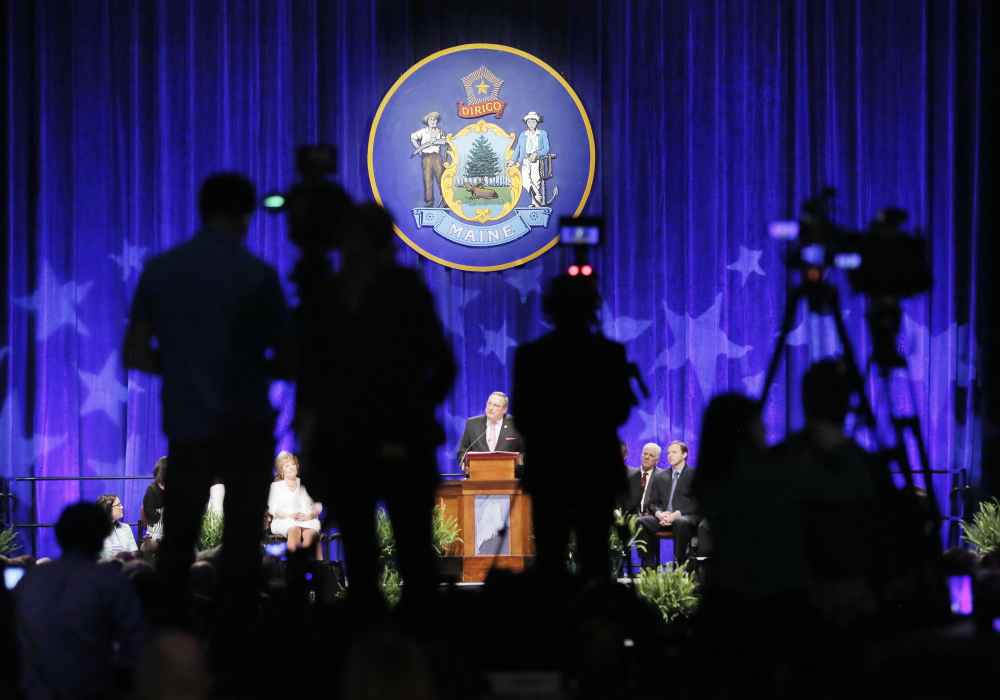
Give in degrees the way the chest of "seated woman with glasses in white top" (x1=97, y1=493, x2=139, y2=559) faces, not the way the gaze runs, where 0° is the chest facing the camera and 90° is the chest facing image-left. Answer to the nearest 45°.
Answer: approximately 315°

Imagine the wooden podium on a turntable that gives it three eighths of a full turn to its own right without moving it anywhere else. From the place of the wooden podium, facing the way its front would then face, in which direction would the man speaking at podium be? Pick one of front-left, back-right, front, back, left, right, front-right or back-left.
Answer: front-right

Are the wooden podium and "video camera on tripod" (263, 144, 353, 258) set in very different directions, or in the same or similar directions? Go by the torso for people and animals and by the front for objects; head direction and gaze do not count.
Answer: very different directions

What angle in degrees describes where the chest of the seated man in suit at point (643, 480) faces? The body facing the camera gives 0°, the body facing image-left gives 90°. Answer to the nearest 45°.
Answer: approximately 45°

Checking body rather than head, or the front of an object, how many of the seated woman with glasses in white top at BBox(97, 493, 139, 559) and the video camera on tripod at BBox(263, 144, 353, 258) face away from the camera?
1

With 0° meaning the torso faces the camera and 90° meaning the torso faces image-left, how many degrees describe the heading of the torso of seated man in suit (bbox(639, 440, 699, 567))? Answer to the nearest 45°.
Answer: approximately 45°

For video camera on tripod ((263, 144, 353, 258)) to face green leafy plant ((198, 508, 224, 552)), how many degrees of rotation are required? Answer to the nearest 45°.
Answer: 0° — it already faces it
